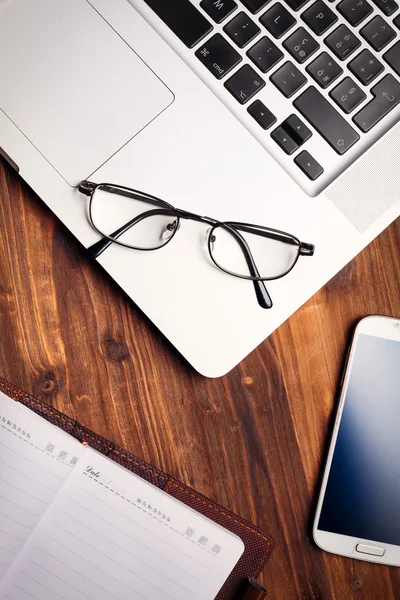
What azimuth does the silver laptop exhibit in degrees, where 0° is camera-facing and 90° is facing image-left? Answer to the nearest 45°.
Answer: approximately 45°
